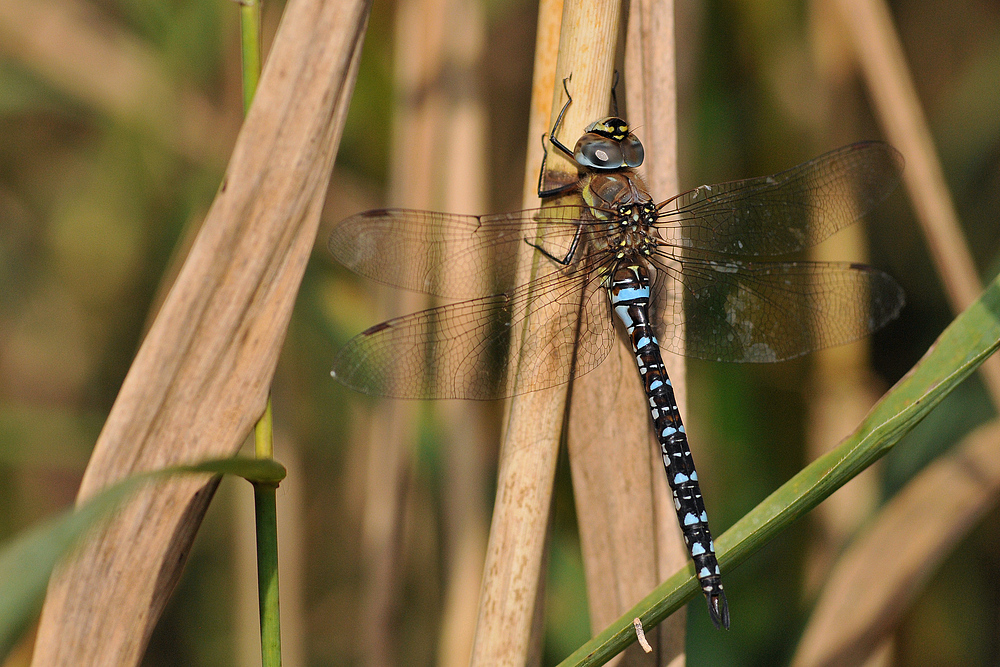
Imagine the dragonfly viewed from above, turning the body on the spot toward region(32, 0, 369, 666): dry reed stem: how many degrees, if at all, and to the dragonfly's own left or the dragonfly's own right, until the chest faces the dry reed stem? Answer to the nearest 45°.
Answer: approximately 135° to the dragonfly's own left

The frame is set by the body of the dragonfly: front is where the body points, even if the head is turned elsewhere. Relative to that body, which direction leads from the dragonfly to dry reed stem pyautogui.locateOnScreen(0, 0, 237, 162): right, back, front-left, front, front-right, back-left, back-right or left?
left

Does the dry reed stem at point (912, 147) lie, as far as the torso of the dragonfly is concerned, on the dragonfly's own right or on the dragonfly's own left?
on the dragonfly's own right

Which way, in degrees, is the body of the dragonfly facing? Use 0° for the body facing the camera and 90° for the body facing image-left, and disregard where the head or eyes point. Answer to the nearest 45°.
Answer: approximately 180°

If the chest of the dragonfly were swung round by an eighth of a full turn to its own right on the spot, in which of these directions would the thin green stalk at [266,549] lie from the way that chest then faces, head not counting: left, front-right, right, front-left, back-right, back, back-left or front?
back
